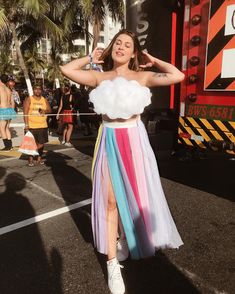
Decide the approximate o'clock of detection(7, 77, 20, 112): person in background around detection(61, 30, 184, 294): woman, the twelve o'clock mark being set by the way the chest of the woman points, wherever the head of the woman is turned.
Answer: The person in background is roughly at 5 o'clock from the woman.

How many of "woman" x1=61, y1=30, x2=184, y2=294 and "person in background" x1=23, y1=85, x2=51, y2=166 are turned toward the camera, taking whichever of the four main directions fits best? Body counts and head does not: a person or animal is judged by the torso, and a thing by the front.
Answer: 2

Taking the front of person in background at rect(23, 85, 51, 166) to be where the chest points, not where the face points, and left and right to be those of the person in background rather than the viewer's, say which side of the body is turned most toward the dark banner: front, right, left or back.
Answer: left

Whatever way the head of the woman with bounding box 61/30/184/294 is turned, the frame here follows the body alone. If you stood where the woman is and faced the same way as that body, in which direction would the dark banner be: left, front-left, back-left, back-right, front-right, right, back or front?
back

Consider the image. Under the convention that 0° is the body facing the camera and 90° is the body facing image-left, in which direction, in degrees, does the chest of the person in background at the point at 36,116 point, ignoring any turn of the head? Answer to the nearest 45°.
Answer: approximately 0°

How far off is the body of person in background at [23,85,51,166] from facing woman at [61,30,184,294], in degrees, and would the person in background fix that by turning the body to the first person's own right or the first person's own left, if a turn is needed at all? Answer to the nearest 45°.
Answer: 0° — they already face them

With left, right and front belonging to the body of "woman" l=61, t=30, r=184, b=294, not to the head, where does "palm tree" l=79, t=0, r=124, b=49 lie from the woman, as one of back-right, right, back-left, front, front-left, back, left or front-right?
back

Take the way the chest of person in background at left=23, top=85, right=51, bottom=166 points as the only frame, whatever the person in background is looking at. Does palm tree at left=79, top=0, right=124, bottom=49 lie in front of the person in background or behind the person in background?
behind
